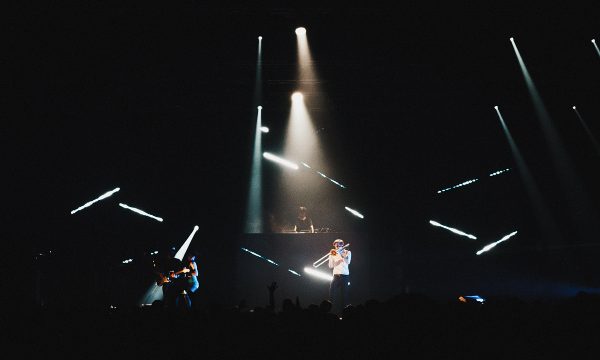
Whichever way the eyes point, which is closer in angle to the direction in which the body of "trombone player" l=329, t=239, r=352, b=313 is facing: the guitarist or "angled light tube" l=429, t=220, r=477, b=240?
the guitarist

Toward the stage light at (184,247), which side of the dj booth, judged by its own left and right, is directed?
right

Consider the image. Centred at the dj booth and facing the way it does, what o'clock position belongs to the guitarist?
The guitarist is roughly at 2 o'clock from the dj booth.

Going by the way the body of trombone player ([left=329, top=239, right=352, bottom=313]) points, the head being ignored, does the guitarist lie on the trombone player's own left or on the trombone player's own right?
on the trombone player's own right

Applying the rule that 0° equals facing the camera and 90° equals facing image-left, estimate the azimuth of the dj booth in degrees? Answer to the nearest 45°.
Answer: approximately 0°

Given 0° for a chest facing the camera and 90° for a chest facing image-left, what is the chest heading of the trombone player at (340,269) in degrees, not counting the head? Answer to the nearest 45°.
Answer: approximately 0°
